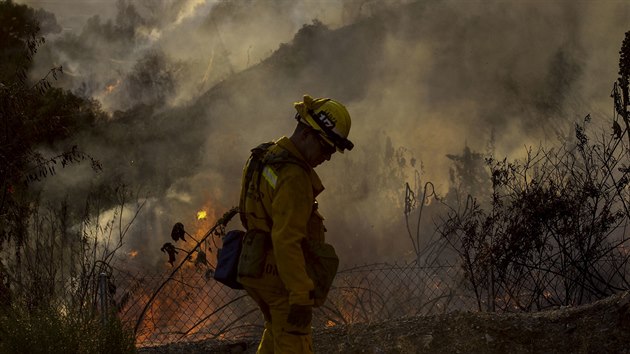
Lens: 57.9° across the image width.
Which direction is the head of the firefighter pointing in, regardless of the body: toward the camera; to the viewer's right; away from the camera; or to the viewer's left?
to the viewer's right

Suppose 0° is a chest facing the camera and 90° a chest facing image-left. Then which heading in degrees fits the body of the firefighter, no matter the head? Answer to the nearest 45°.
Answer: approximately 270°
